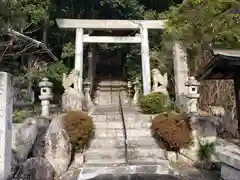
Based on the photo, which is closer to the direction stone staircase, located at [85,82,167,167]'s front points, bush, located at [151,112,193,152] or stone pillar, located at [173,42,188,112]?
the bush

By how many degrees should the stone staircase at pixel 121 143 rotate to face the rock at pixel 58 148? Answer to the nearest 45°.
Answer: approximately 45° to its right

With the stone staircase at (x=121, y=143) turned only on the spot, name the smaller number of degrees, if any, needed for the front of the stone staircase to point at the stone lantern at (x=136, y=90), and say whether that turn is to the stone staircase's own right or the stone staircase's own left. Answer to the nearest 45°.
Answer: approximately 180°

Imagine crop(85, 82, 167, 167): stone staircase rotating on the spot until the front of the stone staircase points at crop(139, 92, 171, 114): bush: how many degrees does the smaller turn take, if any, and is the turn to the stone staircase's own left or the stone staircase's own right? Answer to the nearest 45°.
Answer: approximately 135° to the stone staircase's own left

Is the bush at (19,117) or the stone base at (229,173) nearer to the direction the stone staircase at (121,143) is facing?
the stone base

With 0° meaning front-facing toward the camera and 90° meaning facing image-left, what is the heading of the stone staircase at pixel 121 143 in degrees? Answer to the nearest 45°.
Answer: approximately 0°

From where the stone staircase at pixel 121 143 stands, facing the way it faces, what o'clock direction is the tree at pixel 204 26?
The tree is roughly at 8 o'clock from the stone staircase.

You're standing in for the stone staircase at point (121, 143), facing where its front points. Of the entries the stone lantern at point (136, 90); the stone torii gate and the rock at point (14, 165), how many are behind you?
2

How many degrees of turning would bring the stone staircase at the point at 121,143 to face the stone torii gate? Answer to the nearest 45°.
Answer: approximately 180°

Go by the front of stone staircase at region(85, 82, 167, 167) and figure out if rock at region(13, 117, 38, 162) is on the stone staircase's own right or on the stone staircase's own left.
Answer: on the stone staircase's own right

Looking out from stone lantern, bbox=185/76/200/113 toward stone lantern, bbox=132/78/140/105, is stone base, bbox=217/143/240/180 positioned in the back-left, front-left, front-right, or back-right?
back-left
